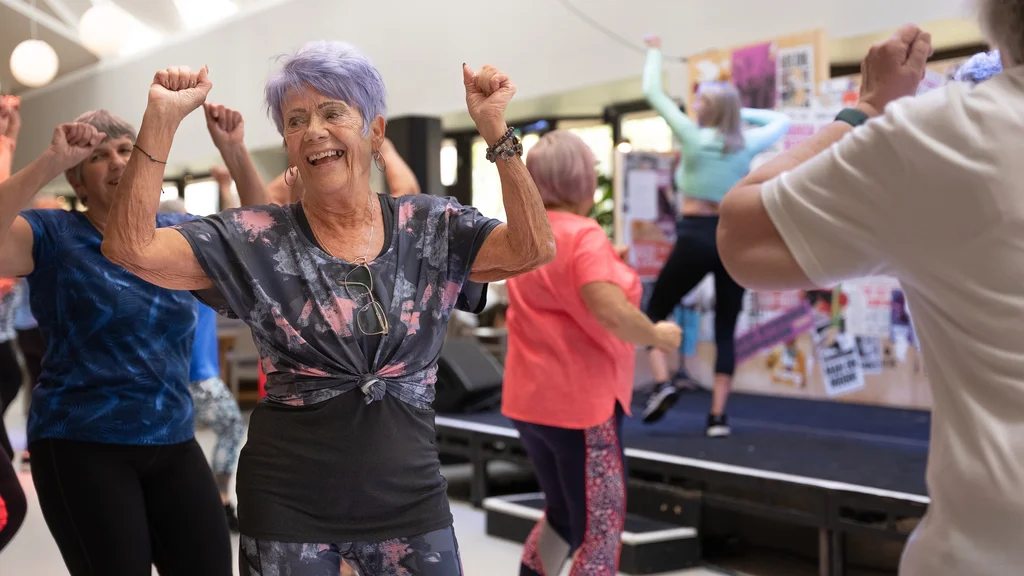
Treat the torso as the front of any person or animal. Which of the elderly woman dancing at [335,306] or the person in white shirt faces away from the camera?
the person in white shirt

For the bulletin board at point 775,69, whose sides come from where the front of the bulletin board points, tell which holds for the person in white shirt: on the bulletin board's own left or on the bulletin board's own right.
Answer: on the bulletin board's own left

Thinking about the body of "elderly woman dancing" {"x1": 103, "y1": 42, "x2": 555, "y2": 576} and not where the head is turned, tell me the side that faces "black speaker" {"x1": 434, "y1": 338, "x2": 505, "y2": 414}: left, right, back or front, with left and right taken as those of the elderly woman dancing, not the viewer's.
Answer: back

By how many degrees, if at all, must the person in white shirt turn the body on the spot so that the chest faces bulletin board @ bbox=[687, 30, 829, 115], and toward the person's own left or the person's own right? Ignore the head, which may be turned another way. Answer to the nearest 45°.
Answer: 0° — they already face it

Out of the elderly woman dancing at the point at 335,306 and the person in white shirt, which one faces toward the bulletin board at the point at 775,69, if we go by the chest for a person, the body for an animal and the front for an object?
the person in white shirt

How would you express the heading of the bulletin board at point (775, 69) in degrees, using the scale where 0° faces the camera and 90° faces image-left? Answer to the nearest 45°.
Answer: approximately 45°

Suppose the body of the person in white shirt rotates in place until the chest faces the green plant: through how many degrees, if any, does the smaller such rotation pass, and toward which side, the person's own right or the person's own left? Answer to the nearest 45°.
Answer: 0° — they already face it

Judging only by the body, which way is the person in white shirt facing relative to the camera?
away from the camera

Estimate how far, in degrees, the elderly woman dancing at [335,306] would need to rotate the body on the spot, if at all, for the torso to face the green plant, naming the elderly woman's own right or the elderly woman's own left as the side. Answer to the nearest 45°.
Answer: approximately 180°

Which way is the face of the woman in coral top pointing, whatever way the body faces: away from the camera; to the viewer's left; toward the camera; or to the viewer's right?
away from the camera

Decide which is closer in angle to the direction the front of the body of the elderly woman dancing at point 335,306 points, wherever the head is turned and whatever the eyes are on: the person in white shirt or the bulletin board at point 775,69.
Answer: the person in white shirt

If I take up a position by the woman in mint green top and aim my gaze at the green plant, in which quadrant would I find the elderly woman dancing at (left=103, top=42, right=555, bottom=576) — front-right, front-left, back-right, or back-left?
back-left

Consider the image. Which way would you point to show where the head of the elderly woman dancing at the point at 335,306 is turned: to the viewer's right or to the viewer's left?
to the viewer's left

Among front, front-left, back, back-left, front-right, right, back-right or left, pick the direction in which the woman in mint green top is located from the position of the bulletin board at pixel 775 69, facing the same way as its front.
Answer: front-left
